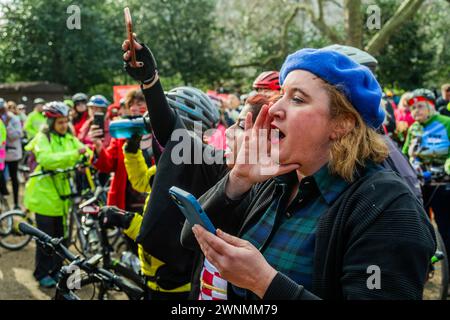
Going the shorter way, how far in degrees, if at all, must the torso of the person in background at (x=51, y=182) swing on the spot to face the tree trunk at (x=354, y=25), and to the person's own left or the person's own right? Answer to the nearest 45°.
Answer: approximately 90° to the person's own left

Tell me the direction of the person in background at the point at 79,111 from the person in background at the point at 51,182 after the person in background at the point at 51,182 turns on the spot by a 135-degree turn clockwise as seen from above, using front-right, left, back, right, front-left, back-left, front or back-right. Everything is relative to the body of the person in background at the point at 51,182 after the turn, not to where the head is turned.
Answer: right

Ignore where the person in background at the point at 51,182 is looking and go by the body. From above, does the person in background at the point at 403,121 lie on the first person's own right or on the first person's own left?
on the first person's own left

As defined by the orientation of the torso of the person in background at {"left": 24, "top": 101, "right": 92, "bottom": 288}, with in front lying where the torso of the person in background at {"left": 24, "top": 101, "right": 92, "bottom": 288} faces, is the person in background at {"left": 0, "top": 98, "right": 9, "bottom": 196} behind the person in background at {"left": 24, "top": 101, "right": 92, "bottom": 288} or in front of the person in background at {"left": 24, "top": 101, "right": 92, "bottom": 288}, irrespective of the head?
behind

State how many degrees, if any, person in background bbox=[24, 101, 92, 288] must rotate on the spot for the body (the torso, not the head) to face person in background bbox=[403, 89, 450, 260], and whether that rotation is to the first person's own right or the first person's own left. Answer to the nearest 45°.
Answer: approximately 45° to the first person's own left

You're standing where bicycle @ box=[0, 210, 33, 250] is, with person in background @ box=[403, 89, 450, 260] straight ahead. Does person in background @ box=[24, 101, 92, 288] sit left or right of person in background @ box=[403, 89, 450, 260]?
right

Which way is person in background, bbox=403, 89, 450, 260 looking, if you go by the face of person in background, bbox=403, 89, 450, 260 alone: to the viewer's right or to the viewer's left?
to the viewer's left

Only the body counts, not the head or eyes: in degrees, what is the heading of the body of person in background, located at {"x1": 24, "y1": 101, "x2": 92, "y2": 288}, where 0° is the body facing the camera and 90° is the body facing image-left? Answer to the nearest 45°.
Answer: approximately 315°
